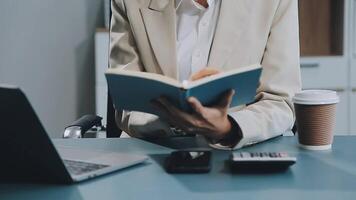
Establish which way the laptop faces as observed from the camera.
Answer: facing away from the viewer and to the right of the viewer
